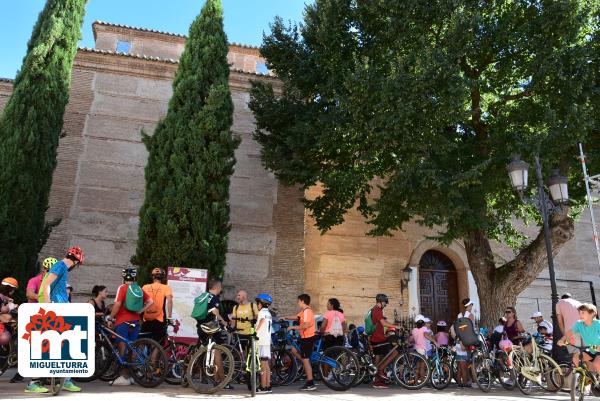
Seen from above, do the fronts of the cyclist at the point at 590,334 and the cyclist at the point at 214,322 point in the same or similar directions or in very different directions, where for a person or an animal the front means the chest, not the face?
very different directions

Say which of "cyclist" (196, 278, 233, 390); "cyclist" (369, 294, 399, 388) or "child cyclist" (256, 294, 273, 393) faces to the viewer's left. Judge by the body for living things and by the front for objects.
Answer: the child cyclist

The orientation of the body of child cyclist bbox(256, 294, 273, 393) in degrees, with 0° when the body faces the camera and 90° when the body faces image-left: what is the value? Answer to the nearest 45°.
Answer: approximately 90°

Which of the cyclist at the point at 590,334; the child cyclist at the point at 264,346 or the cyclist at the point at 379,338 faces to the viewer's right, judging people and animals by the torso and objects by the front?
the cyclist at the point at 379,338

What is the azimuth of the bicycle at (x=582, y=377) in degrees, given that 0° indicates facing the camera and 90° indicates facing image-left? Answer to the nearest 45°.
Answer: approximately 45°

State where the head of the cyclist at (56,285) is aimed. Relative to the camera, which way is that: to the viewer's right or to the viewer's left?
to the viewer's right

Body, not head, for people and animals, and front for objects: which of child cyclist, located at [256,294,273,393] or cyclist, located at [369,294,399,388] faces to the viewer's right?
the cyclist

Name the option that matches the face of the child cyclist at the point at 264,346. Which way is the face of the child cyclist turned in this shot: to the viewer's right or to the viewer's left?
to the viewer's left
